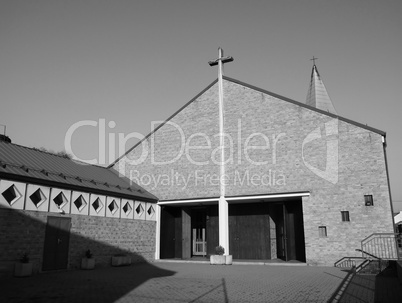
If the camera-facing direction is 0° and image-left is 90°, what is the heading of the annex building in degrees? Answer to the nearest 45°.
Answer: approximately 315°

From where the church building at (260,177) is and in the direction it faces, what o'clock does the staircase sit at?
The staircase is roughly at 10 o'clock from the church building.

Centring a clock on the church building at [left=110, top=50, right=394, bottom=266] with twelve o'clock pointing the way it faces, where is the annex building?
The annex building is roughly at 2 o'clock from the church building.

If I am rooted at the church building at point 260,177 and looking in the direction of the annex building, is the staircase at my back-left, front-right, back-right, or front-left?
back-left
